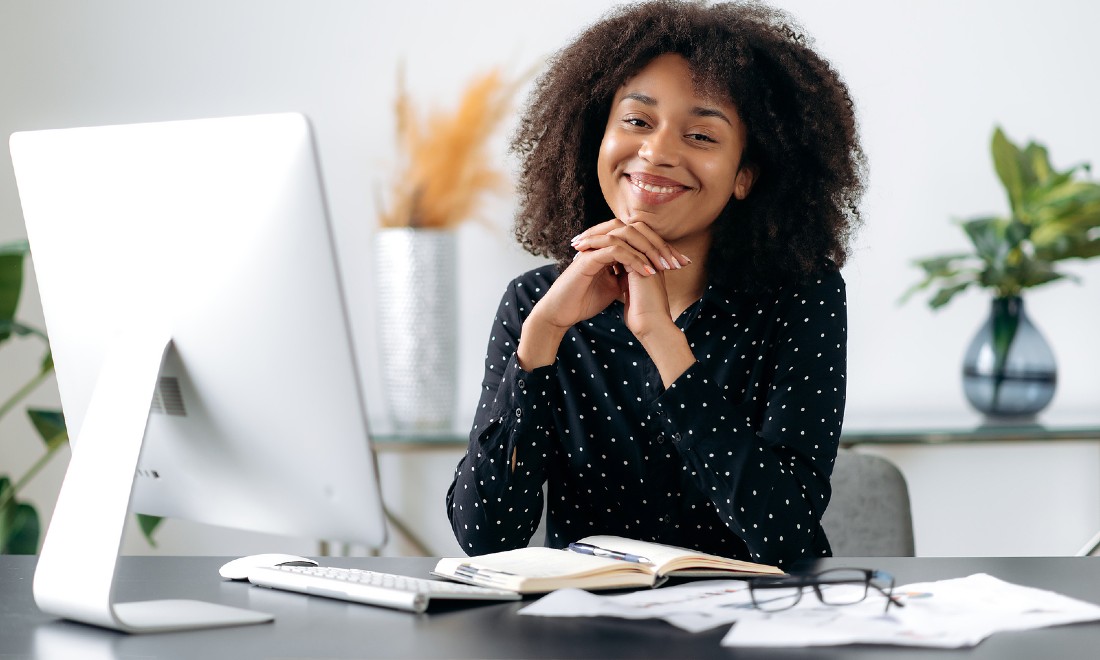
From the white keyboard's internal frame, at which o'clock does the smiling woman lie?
The smiling woman is roughly at 12 o'clock from the white keyboard.

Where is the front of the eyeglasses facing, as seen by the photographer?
facing the viewer and to the left of the viewer

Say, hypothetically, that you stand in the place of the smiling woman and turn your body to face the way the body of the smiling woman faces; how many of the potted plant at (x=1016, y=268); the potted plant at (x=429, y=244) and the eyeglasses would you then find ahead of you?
1

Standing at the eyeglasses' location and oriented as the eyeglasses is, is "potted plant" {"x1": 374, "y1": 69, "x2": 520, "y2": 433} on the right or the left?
on its right

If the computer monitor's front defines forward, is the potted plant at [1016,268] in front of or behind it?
in front

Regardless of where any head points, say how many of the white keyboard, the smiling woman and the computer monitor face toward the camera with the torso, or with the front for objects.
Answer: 1

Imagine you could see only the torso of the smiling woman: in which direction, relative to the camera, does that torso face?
toward the camera

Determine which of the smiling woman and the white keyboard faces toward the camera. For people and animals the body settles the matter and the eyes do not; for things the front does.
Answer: the smiling woman

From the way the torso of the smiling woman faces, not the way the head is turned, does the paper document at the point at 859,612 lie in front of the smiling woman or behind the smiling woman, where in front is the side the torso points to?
in front

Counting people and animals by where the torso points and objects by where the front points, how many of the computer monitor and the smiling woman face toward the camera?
1

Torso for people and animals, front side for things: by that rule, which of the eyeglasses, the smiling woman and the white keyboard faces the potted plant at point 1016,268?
the white keyboard

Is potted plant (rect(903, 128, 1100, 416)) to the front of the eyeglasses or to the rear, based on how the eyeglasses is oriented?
to the rear

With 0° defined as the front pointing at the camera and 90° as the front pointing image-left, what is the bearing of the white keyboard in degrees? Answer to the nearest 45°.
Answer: approximately 225°
